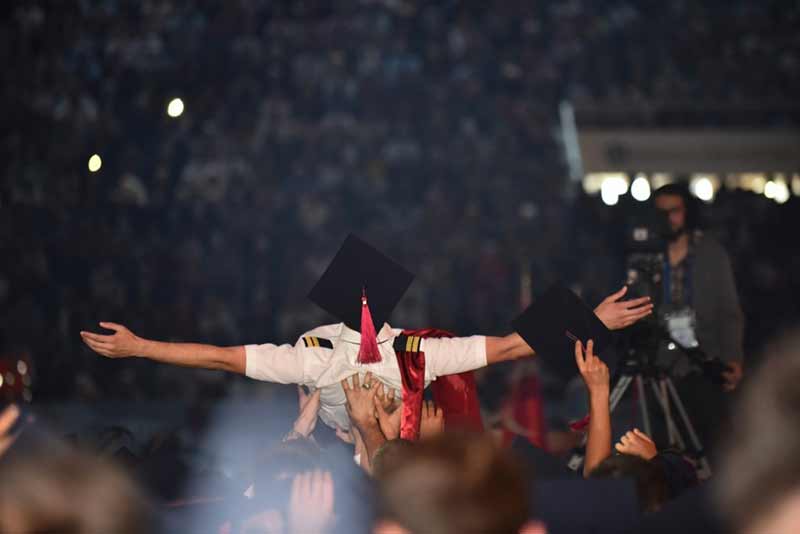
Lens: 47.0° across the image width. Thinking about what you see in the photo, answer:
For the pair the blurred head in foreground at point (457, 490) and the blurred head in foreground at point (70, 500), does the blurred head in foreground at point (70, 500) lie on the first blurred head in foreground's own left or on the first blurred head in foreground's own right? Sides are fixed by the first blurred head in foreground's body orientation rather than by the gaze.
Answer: on the first blurred head in foreground's own left

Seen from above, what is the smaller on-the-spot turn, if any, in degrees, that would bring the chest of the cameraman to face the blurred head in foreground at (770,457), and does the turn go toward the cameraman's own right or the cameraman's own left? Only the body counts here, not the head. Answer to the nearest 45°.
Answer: approximately 45° to the cameraman's own left

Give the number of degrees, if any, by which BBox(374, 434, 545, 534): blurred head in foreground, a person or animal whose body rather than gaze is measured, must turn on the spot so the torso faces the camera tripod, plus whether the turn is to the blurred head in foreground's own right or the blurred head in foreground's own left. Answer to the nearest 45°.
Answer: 0° — they already face it

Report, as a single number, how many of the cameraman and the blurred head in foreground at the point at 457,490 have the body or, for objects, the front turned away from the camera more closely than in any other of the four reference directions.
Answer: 1

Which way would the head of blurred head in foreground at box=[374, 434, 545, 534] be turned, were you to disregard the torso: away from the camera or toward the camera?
away from the camera

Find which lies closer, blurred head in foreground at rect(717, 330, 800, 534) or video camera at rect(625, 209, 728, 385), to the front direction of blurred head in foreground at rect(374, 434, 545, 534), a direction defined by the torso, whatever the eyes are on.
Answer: the video camera

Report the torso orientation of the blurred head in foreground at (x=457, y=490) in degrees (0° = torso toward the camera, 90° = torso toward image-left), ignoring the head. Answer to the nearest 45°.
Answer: approximately 180°

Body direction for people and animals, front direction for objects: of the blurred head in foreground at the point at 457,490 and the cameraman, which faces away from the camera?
the blurred head in foreground

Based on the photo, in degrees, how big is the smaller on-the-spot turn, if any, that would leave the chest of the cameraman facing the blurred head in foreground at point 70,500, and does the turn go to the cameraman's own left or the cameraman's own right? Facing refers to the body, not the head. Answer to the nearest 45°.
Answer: approximately 45° to the cameraman's own left

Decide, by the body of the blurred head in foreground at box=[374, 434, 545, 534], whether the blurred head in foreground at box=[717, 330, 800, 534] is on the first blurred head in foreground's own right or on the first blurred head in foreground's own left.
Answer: on the first blurred head in foreground's own right
